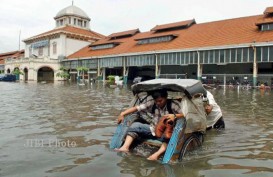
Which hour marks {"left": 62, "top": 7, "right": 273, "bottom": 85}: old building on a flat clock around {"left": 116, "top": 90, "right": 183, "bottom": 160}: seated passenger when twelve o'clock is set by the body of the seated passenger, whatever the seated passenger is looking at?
The old building is roughly at 5 o'clock from the seated passenger.

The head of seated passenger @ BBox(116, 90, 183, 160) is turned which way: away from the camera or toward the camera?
toward the camera

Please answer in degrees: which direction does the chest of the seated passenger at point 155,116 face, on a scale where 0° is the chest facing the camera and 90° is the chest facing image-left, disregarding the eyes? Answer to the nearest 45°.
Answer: approximately 45°

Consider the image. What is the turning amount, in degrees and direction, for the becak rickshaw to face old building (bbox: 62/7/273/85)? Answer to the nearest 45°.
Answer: approximately 135° to its right

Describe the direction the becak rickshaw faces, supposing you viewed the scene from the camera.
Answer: facing the viewer and to the left of the viewer
